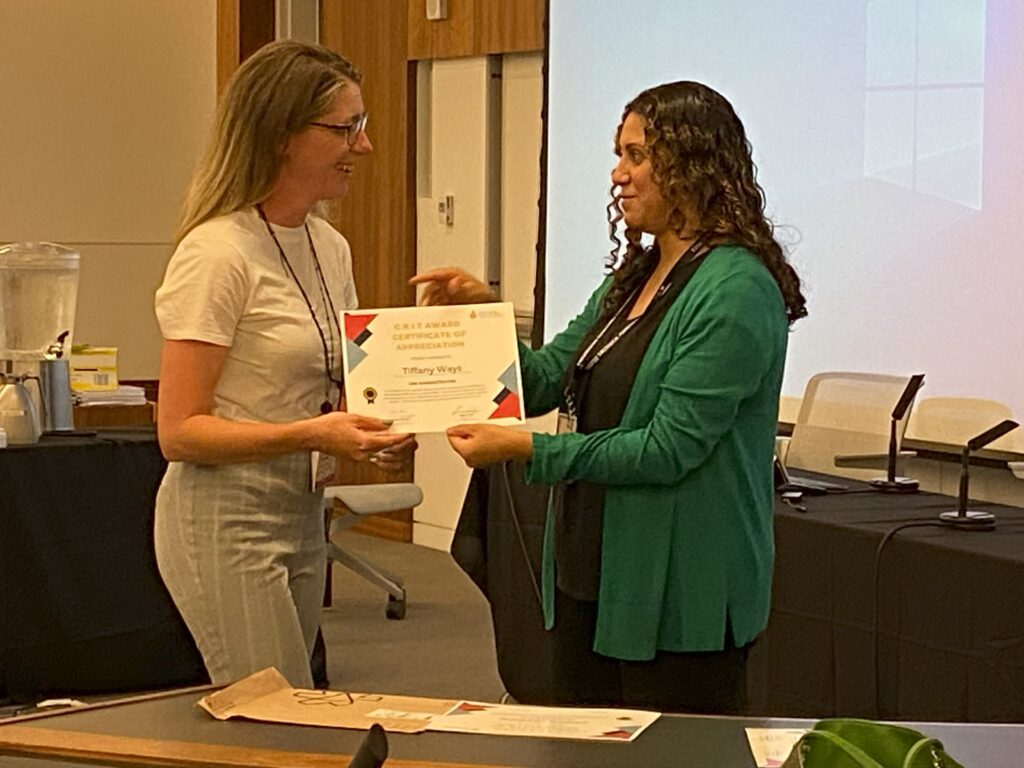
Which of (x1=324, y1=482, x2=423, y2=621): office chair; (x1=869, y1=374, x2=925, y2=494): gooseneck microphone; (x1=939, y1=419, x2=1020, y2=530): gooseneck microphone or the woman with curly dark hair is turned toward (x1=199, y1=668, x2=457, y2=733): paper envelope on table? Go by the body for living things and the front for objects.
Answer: the woman with curly dark hair

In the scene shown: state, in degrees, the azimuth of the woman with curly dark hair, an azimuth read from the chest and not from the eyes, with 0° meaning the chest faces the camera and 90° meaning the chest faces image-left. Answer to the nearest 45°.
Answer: approximately 45°

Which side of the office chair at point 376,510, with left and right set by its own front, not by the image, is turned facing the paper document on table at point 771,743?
right

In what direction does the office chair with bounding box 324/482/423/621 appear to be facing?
to the viewer's right

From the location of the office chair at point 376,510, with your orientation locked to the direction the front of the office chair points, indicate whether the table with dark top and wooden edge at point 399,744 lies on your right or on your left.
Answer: on your right

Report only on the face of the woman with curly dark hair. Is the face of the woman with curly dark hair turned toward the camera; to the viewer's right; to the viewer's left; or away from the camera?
to the viewer's left

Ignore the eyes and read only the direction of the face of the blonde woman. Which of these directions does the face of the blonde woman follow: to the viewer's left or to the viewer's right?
to the viewer's right
